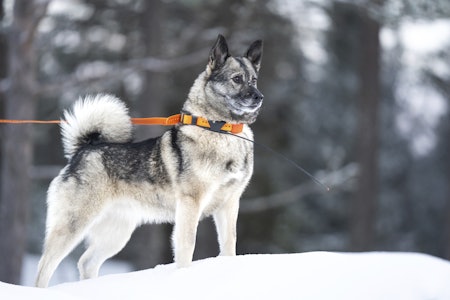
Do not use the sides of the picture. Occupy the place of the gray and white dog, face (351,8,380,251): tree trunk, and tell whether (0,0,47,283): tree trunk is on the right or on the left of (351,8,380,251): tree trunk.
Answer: left

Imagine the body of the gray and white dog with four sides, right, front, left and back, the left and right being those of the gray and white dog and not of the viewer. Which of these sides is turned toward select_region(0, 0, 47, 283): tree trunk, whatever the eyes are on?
back

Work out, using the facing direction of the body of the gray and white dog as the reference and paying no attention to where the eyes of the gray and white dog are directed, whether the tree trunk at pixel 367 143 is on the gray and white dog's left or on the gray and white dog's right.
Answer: on the gray and white dog's left
